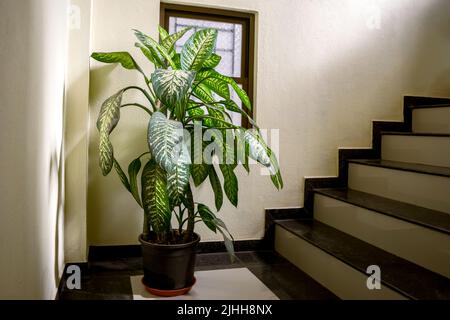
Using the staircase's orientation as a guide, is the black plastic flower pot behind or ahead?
ahead

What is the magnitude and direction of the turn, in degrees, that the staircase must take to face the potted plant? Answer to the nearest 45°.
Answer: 0° — it already faces it

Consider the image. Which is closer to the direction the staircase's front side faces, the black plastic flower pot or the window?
the black plastic flower pot

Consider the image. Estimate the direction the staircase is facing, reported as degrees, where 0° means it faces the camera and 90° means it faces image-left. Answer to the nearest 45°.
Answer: approximately 45°
